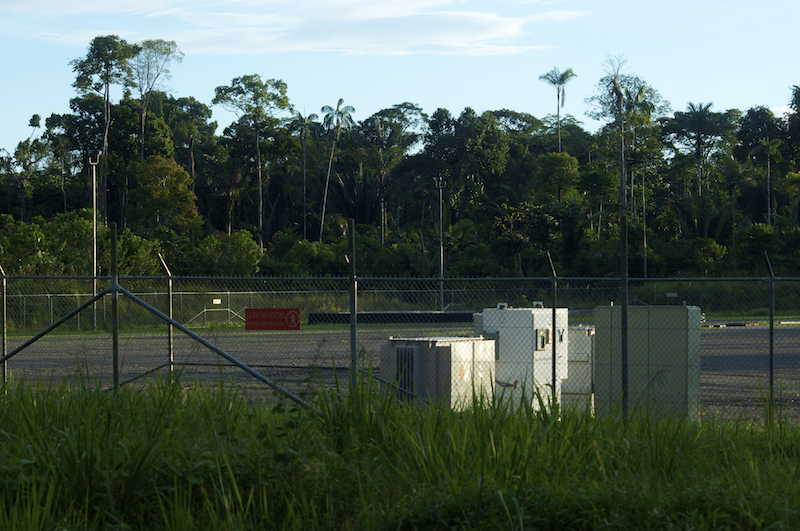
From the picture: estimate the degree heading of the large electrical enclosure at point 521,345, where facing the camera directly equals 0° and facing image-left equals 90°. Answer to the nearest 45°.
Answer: approximately 315°

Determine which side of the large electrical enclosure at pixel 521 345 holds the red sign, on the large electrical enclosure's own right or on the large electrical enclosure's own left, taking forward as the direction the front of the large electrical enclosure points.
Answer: on the large electrical enclosure's own right

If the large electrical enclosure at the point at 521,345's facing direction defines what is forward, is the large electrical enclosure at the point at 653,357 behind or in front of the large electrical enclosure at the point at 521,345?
in front

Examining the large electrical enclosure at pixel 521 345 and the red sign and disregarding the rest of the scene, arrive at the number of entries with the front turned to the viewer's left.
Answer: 0

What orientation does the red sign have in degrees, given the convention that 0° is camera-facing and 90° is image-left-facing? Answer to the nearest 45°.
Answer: approximately 0°

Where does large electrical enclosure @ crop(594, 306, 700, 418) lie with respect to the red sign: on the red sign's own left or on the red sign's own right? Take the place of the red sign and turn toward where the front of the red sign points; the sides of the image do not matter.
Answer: on the red sign's own left
